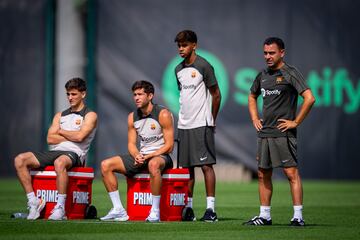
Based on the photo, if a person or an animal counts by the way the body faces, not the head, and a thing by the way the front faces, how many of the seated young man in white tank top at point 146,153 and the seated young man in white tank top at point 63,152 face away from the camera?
0

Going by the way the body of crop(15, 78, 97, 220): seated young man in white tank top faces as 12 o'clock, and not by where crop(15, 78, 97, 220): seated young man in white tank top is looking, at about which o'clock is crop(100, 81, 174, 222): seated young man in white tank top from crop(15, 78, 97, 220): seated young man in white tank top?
crop(100, 81, 174, 222): seated young man in white tank top is roughly at 8 o'clock from crop(15, 78, 97, 220): seated young man in white tank top.

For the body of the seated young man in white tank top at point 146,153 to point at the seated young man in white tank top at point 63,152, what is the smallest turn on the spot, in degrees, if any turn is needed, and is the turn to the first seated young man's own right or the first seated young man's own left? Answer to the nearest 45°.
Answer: approximately 45° to the first seated young man's own right

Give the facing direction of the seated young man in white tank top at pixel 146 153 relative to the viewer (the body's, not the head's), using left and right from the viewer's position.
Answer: facing the viewer and to the left of the viewer
